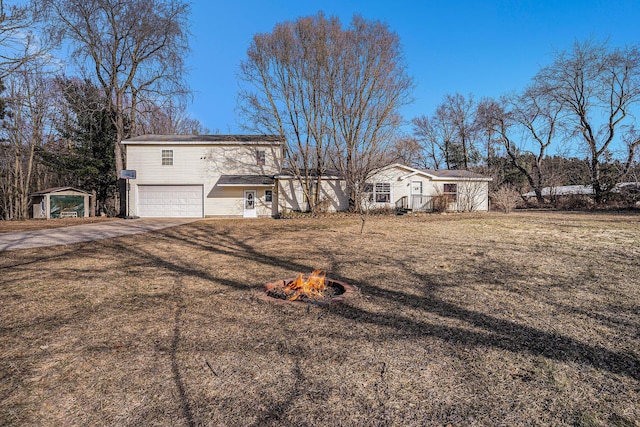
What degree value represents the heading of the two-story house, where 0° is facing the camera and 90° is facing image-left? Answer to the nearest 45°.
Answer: approximately 0°

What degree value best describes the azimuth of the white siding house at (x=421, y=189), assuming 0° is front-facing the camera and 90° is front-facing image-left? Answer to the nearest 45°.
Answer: approximately 0°

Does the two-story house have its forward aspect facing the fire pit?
yes

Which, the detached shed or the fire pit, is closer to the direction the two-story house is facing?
the fire pit

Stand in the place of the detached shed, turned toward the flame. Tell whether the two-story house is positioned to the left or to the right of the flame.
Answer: left

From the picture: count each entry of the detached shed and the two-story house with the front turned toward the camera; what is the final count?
2

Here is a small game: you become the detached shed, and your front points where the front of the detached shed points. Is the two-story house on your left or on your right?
on your left

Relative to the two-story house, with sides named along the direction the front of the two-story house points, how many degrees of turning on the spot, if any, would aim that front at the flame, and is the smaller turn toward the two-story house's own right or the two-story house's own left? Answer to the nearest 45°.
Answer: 0° — it already faces it

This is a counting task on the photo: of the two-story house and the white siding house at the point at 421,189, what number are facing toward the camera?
2

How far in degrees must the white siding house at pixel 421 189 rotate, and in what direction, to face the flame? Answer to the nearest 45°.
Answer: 0° — it already faces it
